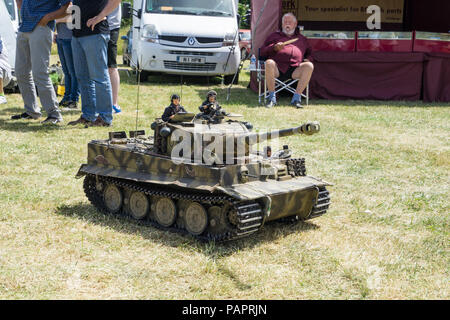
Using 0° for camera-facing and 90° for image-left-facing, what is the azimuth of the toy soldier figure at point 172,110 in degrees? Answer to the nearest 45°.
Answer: approximately 315°

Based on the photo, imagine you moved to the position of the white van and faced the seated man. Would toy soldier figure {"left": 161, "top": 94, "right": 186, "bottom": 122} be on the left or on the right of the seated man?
right

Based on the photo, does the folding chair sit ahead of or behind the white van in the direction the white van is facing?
ahead

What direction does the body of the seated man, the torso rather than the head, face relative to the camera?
toward the camera

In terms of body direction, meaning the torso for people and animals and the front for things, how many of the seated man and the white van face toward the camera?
2

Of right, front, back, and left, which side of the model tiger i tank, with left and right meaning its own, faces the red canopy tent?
left

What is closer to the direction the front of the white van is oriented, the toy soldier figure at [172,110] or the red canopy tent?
the toy soldier figure

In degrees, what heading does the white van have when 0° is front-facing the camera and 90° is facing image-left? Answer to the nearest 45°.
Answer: approximately 0°

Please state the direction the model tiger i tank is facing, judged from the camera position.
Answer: facing the viewer and to the right of the viewer
